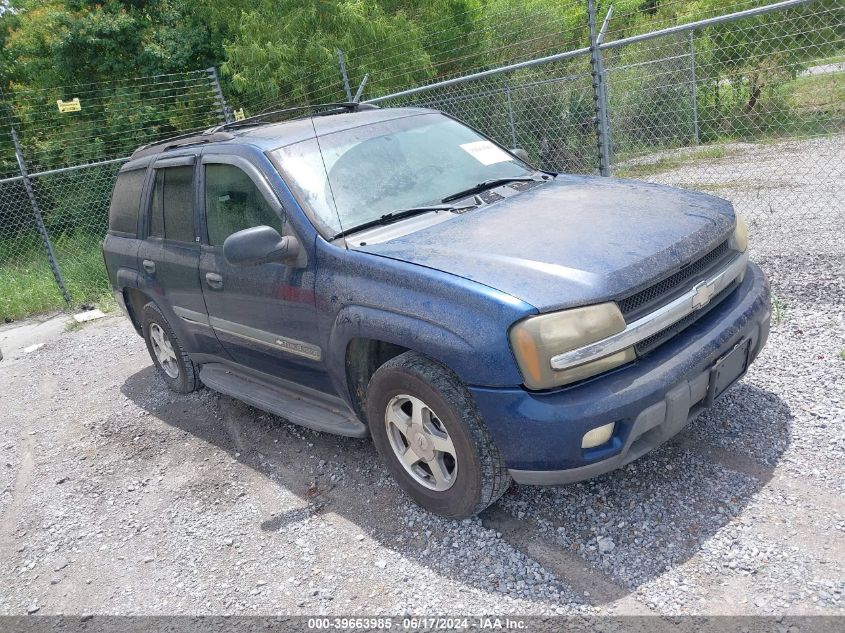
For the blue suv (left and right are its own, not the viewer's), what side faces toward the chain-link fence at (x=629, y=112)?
left

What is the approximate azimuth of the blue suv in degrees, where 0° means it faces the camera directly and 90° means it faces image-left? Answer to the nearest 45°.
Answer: approximately 315°

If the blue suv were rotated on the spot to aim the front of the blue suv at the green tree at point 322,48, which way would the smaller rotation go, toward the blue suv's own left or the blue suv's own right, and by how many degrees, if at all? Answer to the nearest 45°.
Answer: approximately 135° to the blue suv's own left

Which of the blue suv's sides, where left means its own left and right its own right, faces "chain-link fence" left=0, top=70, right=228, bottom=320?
back
